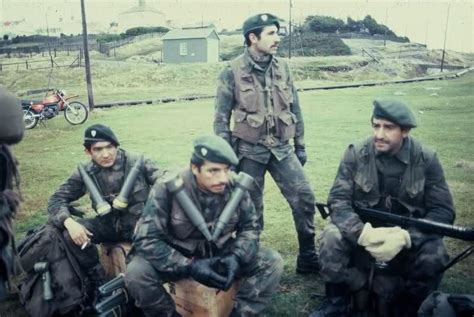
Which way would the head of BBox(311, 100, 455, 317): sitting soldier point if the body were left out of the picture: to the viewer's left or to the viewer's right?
to the viewer's left

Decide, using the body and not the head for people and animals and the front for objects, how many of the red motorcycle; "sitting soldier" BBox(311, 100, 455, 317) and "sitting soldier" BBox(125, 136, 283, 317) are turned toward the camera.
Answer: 2

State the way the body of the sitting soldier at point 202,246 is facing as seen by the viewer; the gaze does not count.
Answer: toward the camera

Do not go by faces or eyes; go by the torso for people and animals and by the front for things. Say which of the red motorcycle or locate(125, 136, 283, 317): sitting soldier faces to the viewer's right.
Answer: the red motorcycle

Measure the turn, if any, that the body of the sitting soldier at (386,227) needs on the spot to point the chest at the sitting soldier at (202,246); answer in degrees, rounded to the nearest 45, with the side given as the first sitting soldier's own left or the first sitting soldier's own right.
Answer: approximately 45° to the first sitting soldier's own right

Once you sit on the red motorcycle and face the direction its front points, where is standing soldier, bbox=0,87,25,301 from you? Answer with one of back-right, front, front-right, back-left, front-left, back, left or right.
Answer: right

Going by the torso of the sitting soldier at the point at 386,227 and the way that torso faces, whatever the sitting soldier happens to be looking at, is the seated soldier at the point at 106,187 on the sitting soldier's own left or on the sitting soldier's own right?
on the sitting soldier's own right

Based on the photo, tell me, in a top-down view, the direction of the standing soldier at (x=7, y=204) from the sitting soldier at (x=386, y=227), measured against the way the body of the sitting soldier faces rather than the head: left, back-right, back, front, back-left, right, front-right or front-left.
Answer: front-right

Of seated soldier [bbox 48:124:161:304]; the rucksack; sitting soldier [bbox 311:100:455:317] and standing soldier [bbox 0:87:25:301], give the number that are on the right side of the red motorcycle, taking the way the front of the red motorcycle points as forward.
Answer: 4

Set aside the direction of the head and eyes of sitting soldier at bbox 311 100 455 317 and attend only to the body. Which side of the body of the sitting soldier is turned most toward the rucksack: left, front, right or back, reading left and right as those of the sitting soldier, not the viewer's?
right

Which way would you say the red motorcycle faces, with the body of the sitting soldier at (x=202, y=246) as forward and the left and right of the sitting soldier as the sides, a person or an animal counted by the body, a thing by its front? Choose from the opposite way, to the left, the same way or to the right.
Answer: to the left

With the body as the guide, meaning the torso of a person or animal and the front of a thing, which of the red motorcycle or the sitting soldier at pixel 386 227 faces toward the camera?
the sitting soldier

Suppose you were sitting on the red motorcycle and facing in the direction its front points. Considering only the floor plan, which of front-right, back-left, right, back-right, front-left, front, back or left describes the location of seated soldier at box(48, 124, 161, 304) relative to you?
right

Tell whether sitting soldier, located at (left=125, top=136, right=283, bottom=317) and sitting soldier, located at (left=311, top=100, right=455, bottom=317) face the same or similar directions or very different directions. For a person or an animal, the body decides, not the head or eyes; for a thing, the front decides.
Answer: same or similar directions

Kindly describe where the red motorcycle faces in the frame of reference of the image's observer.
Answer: facing to the right of the viewer

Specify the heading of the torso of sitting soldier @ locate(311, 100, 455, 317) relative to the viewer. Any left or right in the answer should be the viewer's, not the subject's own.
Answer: facing the viewer
